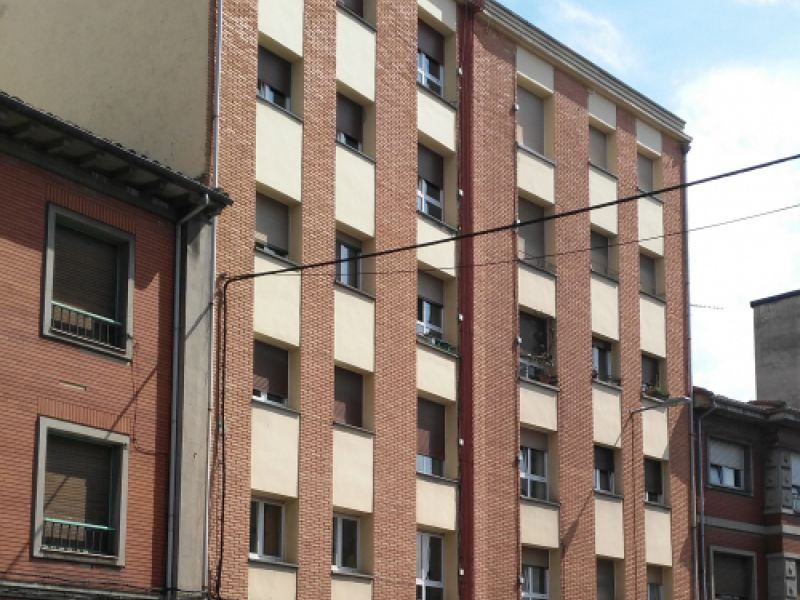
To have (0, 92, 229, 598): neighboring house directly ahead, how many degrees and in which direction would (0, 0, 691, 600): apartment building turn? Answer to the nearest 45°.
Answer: approximately 90° to its right

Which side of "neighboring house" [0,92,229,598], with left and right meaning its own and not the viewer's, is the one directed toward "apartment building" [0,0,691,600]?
left

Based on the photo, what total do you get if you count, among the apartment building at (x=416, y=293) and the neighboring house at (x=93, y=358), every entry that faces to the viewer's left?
0

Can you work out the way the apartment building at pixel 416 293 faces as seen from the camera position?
facing the viewer and to the right of the viewer
